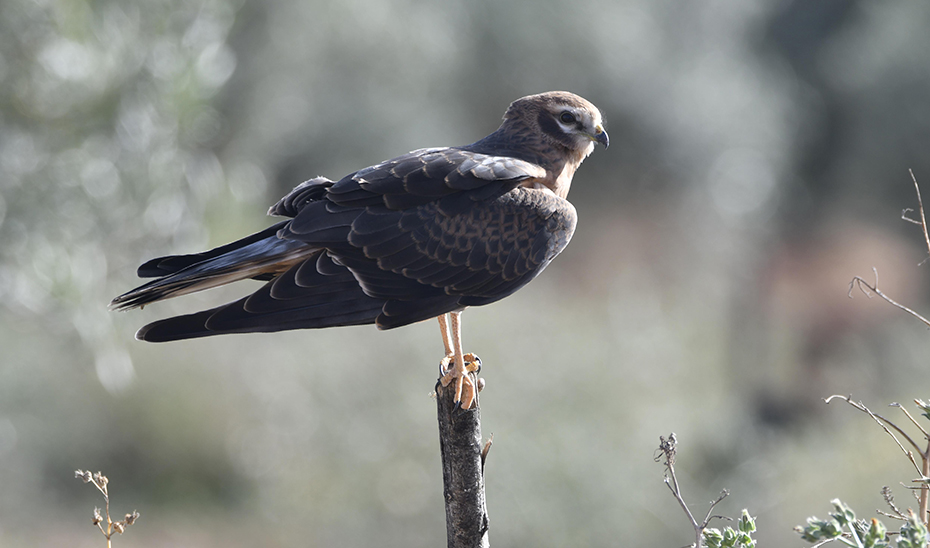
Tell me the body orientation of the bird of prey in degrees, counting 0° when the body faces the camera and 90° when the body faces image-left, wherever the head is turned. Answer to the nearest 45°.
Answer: approximately 270°
